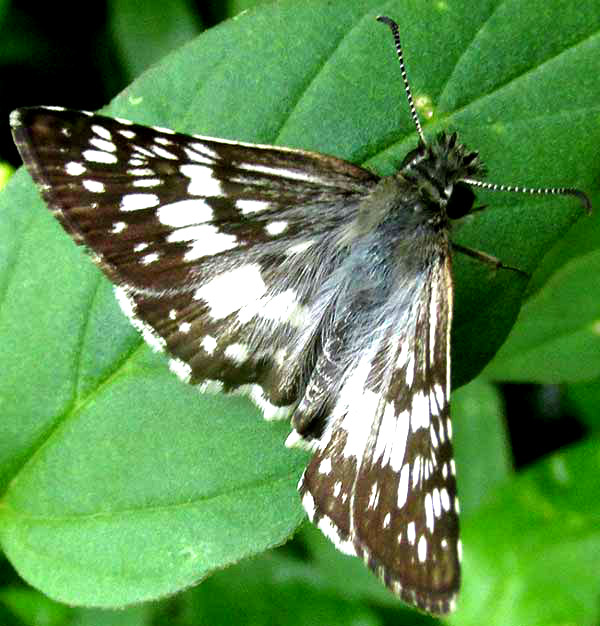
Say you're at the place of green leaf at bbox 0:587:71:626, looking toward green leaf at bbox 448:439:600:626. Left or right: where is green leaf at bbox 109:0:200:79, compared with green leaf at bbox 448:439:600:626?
left

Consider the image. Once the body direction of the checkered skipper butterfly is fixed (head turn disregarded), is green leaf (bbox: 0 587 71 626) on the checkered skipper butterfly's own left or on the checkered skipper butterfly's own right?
on the checkered skipper butterfly's own left

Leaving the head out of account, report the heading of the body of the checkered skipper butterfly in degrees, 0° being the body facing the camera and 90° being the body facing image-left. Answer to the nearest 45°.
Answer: approximately 225°
